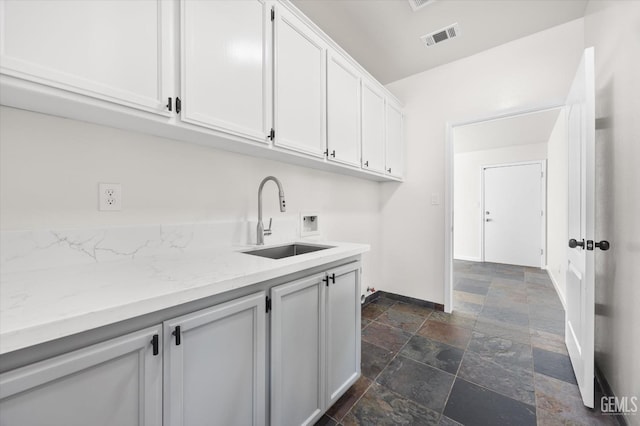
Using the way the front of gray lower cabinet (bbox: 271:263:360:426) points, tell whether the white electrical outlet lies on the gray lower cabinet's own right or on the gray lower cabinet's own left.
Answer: on the gray lower cabinet's own right

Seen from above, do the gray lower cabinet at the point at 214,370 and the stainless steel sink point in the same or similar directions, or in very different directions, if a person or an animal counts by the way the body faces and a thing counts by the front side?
same or similar directions

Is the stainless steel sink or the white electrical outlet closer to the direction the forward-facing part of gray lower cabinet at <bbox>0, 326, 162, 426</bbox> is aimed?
the stainless steel sink

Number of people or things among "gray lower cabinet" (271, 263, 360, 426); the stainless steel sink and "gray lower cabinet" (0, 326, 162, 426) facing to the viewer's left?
0

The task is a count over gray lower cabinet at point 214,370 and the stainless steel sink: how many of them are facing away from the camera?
0

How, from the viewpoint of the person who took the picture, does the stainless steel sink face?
facing the viewer and to the right of the viewer

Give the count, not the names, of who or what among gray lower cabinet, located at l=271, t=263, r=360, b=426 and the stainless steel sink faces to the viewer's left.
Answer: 0

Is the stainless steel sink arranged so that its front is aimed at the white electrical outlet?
no

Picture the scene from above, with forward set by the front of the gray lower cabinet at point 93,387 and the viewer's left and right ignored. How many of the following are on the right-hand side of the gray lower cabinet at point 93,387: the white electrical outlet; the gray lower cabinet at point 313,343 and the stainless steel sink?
0

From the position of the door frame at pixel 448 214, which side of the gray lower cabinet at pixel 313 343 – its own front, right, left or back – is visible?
left

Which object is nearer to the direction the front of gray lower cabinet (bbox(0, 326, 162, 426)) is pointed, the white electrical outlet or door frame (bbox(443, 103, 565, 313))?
the door frame

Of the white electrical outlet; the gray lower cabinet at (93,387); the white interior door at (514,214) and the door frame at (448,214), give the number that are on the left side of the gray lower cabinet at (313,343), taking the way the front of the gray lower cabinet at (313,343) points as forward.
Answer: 2

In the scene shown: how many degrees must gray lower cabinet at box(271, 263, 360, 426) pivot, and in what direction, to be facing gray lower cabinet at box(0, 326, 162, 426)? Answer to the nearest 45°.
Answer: approximately 90° to its right

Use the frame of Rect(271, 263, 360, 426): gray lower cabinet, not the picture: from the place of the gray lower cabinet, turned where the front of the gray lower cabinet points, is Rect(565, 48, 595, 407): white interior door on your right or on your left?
on your left
